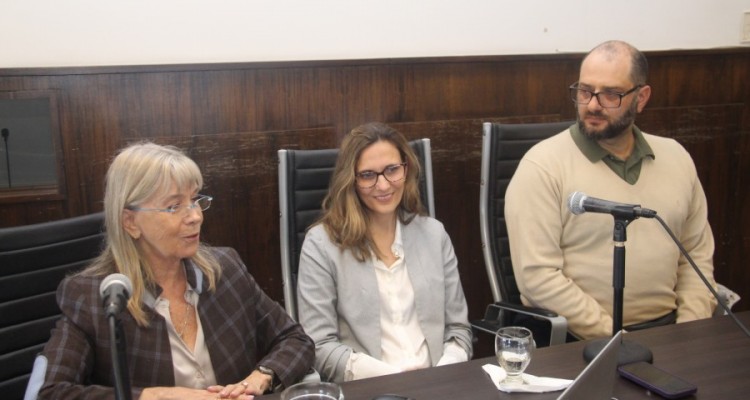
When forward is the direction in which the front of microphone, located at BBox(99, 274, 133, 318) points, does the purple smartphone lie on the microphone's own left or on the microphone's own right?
on the microphone's own right

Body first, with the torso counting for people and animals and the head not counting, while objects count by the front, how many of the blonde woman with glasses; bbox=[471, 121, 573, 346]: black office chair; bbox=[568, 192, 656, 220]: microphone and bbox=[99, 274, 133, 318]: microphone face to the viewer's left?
1

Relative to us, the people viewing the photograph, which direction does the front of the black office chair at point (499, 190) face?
facing the viewer and to the right of the viewer

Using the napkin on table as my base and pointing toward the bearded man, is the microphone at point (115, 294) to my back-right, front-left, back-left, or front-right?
back-left

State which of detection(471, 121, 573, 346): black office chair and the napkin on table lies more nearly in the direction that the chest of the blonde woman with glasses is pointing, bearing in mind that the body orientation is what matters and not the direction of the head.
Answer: the napkin on table

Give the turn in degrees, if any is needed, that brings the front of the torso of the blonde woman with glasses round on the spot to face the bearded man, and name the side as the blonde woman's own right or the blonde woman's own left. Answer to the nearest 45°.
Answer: approximately 45° to the blonde woman's own left

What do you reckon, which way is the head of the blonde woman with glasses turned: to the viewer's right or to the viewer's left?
to the viewer's right

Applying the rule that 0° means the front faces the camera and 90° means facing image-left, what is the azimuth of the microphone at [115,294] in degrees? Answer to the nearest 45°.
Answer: approximately 180°

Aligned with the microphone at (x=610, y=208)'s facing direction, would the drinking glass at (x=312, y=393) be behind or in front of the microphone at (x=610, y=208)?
in front

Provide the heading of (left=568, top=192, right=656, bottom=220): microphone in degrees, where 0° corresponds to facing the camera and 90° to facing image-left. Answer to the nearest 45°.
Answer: approximately 90°

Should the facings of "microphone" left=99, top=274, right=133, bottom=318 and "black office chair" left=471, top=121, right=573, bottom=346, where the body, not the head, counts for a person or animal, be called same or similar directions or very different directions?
very different directions

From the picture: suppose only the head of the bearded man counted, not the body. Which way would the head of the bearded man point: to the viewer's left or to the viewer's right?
to the viewer's left
